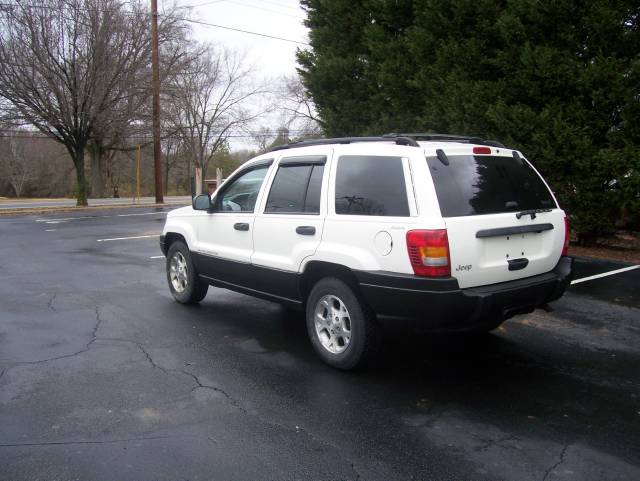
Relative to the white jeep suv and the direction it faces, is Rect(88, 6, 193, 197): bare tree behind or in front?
in front

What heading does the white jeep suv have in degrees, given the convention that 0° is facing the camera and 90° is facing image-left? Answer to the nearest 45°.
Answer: approximately 135°

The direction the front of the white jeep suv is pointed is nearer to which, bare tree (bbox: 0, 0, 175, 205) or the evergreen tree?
the bare tree

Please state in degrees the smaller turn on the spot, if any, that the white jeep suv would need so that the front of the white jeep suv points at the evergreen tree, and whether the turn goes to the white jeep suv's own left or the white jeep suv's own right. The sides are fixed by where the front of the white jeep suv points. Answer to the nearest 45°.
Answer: approximately 90° to the white jeep suv's own right

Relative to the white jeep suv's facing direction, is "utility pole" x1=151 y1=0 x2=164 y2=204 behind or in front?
in front

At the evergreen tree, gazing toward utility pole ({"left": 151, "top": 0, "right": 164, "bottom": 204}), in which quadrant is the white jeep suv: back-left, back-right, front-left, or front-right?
back-left

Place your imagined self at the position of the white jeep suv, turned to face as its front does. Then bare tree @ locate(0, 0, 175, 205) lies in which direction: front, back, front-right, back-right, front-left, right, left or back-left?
front

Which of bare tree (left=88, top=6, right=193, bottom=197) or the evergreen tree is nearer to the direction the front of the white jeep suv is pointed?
the bare tree

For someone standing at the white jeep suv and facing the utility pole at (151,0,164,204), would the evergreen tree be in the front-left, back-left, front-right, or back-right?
front-right
